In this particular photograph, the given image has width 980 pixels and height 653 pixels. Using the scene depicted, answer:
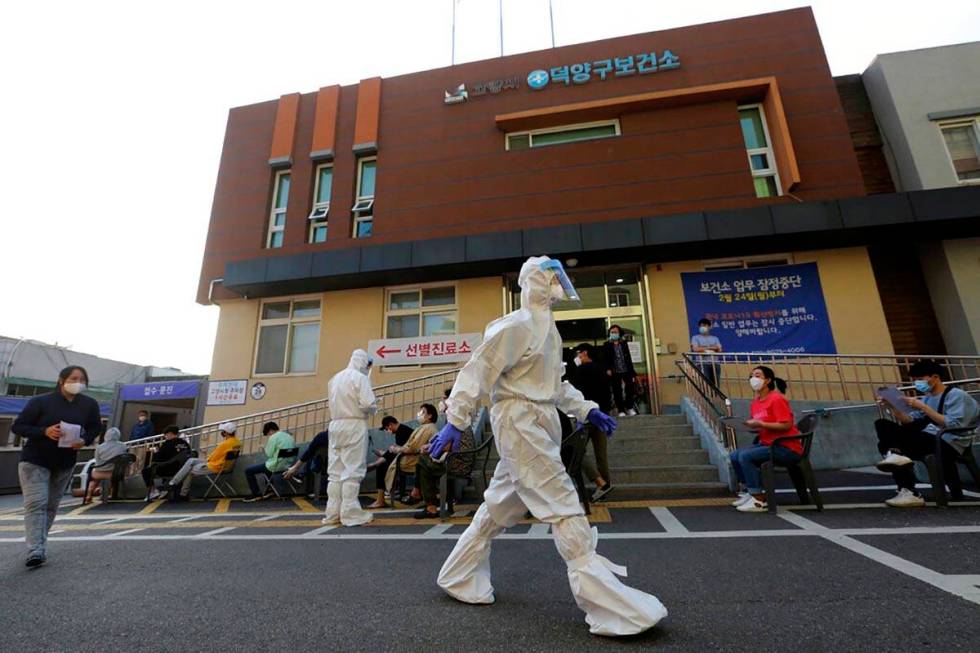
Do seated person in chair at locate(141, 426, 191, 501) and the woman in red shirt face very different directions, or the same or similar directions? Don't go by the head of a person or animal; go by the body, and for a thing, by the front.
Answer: same or similar directions

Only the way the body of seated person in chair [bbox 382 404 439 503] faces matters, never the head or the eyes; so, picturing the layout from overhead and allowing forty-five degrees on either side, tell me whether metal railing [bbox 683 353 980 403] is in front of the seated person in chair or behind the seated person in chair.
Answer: behind

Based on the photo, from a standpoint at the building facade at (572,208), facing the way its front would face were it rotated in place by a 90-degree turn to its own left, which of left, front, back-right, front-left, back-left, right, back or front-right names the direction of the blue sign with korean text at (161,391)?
back

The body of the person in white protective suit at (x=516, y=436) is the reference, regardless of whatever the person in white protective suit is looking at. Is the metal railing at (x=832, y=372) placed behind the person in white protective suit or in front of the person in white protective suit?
in front

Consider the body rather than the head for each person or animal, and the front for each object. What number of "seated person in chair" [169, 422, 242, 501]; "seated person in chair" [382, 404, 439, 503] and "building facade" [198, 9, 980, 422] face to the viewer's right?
0

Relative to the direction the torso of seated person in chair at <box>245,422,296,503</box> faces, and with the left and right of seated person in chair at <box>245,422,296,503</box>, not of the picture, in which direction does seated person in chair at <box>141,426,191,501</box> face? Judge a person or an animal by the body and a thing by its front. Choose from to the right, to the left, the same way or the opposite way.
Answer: the same way

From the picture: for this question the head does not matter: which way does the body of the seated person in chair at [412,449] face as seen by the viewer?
to the viewer's left

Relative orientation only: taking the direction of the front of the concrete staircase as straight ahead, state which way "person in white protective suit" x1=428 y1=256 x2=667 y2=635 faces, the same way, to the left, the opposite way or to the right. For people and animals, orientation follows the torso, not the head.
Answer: to the left

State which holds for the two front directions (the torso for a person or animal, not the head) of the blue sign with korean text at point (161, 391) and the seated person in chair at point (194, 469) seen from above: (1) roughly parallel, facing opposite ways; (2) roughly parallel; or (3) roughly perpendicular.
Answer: roughly perpendicular

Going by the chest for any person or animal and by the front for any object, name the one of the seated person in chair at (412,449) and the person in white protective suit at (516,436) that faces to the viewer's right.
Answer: the person in white protective suit

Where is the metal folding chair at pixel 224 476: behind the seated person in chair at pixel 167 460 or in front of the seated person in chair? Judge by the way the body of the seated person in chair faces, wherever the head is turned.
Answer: behind

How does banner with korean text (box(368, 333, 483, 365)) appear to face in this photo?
toward the camera

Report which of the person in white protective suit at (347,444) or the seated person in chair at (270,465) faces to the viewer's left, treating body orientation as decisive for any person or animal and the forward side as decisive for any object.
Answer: the seated person in chair

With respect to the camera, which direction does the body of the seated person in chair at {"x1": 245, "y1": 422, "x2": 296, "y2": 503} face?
to the viewer's left

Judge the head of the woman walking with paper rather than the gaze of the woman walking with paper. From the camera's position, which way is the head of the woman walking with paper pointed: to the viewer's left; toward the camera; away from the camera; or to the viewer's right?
toward the camera

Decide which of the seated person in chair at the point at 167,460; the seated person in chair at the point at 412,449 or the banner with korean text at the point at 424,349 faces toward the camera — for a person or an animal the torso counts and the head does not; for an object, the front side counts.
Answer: the banner with korean text
